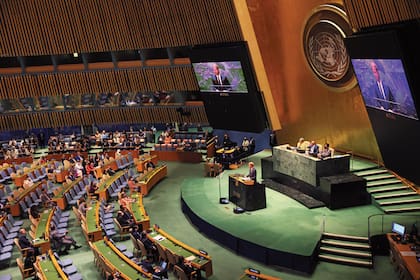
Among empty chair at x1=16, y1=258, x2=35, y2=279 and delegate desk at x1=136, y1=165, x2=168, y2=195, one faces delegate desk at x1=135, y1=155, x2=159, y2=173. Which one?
the empty chair

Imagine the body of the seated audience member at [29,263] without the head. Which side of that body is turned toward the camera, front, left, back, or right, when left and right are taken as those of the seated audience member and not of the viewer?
right

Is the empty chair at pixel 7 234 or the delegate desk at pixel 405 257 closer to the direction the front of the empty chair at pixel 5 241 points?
the delegate desk

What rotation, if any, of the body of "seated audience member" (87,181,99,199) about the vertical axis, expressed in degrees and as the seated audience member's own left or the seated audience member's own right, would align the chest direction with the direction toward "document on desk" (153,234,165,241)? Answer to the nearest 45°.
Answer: approximately 90° to the seated audience member's own right

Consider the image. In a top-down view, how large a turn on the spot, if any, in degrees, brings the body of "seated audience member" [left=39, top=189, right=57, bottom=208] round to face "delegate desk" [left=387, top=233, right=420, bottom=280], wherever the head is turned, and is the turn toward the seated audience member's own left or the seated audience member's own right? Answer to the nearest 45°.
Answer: approximately 45° to the seated audience member's own right

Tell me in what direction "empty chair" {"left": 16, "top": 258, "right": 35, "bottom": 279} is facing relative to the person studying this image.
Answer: facing away from the viewer and to the right of the viewer

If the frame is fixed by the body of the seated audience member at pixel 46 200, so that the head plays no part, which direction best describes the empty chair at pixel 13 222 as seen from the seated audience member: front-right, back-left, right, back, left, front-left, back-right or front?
back-right

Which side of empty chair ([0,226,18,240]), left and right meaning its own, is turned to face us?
right

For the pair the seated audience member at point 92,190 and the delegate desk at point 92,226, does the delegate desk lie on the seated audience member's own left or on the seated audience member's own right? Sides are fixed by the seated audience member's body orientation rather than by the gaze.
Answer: on the seated audience member's own right

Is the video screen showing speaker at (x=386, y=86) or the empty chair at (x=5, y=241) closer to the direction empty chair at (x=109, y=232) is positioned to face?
the video screen showing speaker
